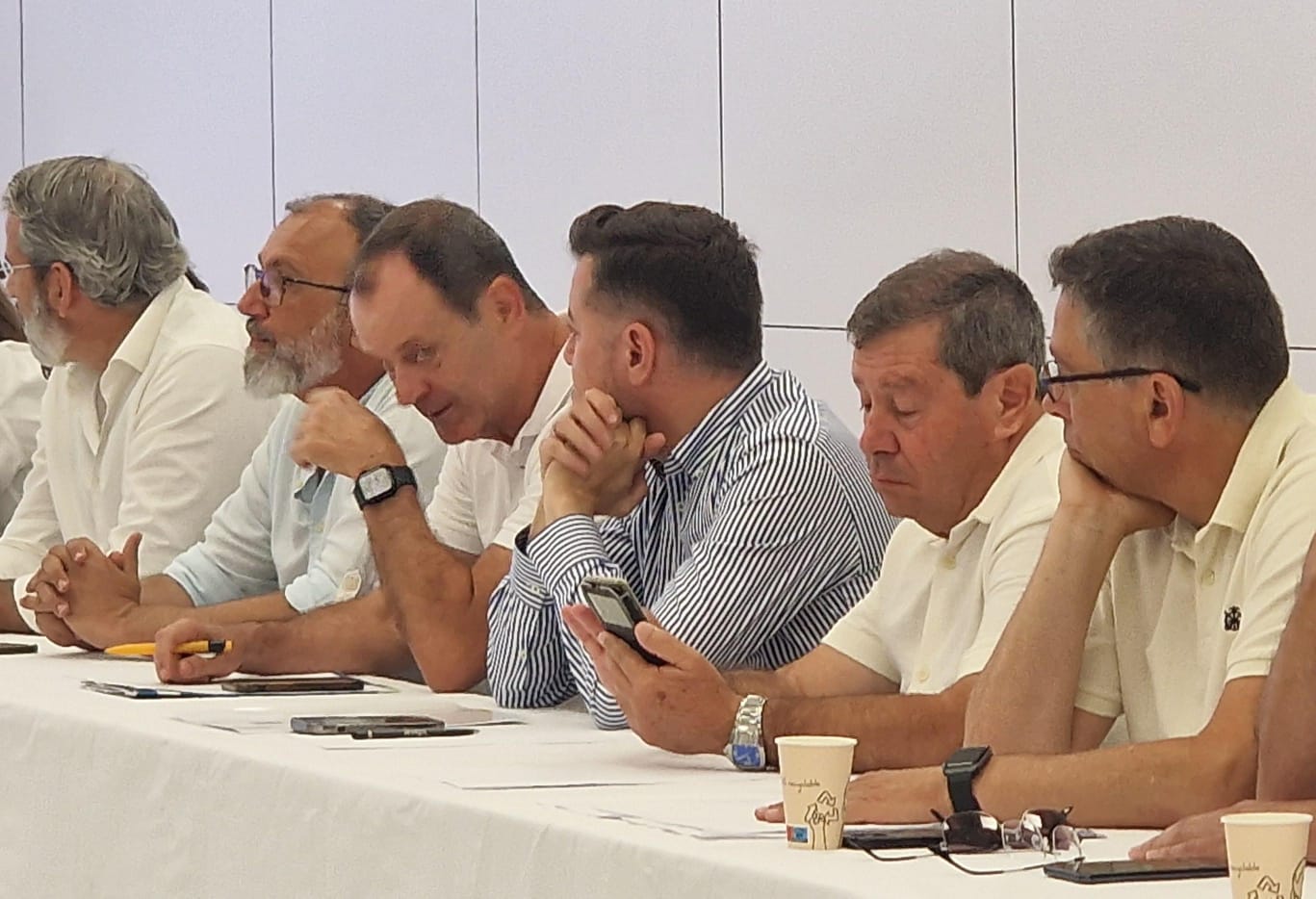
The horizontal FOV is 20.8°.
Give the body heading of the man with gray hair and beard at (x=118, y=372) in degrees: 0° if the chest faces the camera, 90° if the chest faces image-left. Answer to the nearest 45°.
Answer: approximately 45°

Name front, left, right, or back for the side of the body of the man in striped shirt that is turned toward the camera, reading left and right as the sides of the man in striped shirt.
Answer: left

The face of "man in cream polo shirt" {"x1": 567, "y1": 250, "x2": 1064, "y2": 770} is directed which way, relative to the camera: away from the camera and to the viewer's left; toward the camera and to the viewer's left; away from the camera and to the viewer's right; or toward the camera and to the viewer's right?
toward the camera and to the viewer's left

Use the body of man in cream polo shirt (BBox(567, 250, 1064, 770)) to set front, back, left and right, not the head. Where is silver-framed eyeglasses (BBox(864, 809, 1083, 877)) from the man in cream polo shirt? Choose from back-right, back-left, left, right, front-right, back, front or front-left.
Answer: front-left

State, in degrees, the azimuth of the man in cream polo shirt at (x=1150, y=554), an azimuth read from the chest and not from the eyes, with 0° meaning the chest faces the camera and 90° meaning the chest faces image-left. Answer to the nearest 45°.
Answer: approximately 45°

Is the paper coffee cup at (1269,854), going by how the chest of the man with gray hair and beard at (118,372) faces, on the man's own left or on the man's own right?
on the man's own left

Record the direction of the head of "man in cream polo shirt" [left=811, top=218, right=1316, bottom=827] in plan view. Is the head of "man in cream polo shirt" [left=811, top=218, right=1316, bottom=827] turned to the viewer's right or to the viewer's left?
to the viewer's left

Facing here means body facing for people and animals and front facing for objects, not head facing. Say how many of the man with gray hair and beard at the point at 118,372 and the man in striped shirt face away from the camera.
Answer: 0

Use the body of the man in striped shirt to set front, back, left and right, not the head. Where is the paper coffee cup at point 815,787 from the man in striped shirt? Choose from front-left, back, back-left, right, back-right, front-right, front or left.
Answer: left

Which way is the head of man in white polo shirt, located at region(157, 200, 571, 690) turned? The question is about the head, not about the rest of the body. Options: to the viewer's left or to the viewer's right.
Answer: to the viewer's left

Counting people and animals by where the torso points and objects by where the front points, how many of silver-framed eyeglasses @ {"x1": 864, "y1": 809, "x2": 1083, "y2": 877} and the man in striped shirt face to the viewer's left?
1
